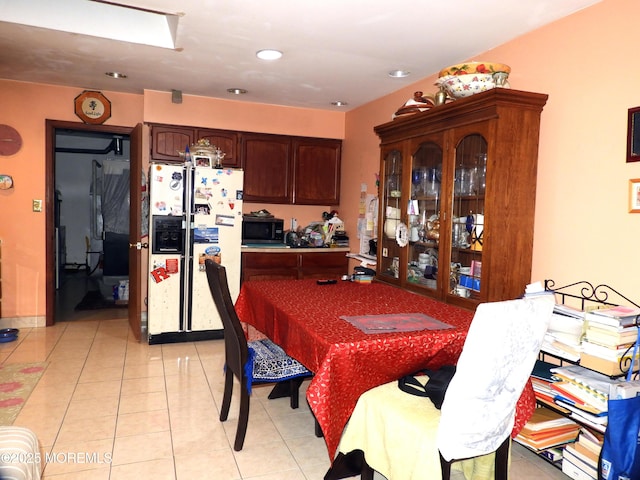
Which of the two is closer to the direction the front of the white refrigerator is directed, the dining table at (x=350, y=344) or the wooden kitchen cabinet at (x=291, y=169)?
the dining table

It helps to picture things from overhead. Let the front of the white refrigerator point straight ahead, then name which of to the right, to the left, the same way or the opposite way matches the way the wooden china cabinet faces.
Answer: to the right

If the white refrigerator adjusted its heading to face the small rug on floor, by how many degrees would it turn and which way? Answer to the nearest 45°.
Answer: approximately 45° to its right

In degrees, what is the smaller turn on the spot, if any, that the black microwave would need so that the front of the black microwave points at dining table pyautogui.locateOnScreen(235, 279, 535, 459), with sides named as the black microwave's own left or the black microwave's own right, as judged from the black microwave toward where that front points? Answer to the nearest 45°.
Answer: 0° — it already faces it

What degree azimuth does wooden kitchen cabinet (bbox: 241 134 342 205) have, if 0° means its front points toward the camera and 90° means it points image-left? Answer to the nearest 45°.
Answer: approximately 0°

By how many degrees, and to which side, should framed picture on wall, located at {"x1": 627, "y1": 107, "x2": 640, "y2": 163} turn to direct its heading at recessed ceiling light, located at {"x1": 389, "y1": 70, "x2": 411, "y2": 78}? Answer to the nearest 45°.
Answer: approximately 90° to its right

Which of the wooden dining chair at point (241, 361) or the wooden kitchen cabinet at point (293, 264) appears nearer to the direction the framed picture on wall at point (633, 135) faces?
the wooden dining chair

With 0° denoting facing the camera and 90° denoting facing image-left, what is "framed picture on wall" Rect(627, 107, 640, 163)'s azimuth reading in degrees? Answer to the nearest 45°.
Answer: approximately 45°

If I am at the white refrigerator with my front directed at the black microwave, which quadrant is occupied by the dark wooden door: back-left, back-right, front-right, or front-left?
back-left

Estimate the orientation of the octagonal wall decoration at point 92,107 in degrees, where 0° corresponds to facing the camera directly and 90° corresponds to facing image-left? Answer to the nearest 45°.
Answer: approximately 0°

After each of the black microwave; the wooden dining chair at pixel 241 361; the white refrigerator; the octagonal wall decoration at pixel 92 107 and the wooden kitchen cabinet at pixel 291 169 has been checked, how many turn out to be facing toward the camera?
4
